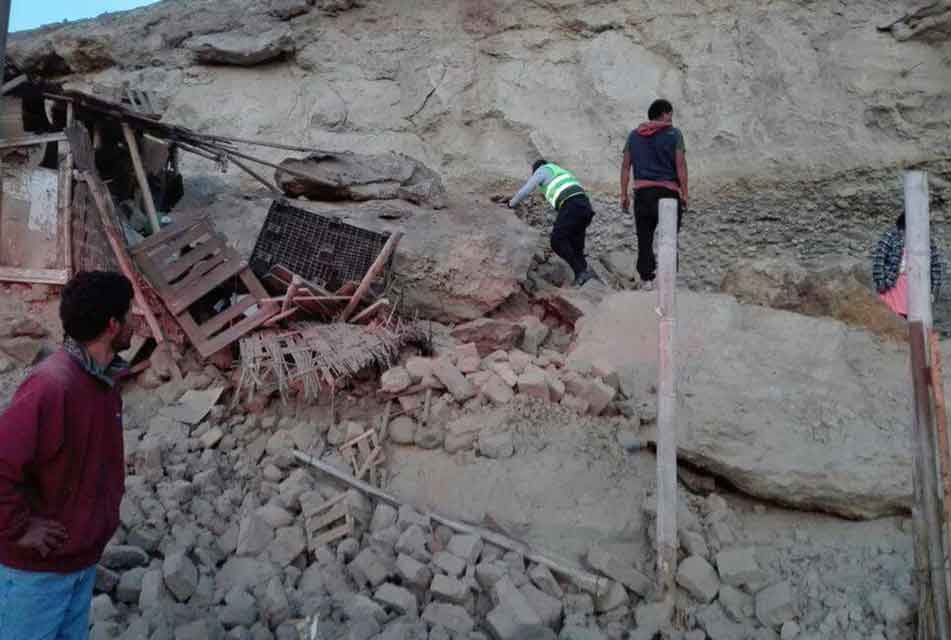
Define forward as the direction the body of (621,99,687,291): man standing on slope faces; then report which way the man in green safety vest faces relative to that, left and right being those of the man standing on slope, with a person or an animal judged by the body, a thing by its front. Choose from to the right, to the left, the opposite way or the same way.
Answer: to the left

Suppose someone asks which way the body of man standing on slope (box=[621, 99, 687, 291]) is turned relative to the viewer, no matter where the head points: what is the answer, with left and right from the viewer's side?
facing away from the viewer

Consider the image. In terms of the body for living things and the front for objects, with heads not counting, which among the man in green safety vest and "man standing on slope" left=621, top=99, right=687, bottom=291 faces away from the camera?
the man standing on slope

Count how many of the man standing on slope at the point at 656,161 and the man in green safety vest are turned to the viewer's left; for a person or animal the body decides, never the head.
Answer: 1

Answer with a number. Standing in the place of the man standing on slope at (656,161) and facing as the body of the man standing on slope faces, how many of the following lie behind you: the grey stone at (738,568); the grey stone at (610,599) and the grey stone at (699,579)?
3

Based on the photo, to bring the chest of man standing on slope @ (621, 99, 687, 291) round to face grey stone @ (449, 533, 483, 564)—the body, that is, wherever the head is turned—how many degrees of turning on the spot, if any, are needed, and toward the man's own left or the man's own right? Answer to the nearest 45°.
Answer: approximately 180°

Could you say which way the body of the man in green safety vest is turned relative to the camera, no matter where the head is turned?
to the viewer's left

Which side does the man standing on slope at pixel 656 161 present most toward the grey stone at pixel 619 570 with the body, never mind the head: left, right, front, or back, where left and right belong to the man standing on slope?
back

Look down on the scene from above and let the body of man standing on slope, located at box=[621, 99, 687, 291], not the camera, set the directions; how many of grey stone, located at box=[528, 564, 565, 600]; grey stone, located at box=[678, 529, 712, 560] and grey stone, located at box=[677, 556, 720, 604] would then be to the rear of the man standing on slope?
3

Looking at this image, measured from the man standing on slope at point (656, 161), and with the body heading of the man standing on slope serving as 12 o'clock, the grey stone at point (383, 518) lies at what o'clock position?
The grey stone is roughly at 7 o'clock from the man standing on slope.
